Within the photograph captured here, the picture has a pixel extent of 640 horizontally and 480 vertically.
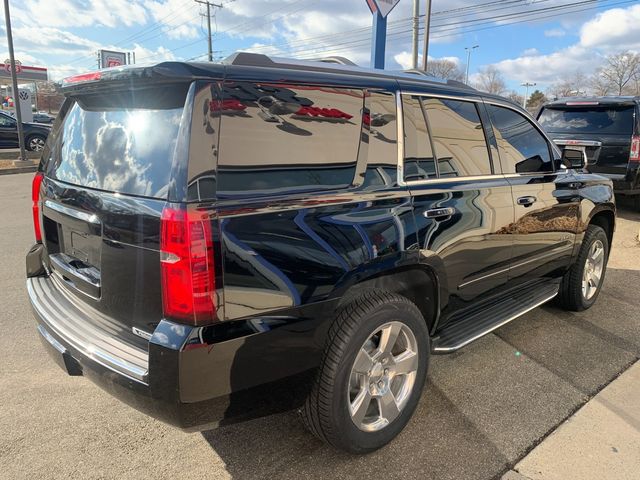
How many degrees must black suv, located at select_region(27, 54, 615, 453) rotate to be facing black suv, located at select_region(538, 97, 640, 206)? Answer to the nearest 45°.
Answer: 0° — it already faces it

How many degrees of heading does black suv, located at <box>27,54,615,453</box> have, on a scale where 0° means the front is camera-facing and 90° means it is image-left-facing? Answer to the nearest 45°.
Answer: approximately 225°

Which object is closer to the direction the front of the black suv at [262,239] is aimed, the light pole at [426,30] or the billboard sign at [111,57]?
the light pole

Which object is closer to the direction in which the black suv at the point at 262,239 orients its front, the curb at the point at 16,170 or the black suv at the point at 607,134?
the black suv

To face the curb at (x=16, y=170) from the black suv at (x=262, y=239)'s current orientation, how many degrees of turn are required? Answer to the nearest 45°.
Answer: approximately 90° to its left

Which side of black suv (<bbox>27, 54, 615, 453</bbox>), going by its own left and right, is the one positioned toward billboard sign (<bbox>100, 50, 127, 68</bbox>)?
left
